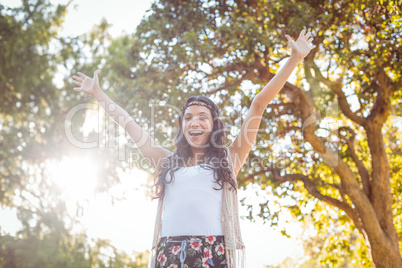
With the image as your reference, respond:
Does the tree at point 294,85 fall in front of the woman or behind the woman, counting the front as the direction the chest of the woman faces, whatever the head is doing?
behind

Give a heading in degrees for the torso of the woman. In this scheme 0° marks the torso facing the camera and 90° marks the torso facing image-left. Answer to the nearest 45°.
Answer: approximately 0°

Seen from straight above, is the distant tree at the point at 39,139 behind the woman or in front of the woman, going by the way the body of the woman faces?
behind
